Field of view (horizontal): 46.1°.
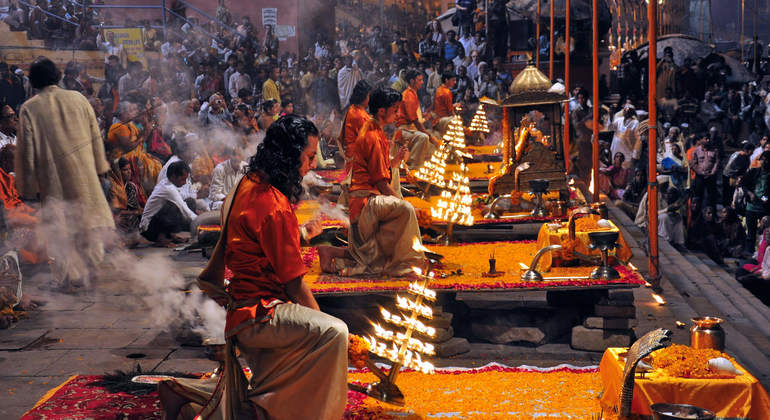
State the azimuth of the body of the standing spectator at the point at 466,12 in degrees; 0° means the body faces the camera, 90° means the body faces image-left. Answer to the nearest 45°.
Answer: approximately 0°

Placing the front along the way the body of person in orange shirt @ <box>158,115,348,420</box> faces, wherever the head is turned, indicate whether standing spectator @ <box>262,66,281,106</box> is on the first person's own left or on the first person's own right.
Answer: on the first person's own left

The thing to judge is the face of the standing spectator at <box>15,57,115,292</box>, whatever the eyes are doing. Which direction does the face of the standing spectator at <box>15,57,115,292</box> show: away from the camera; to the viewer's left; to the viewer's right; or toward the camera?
away from the camera

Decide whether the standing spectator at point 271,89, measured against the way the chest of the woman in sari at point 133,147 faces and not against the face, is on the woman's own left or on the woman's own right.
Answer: on the woman's own left

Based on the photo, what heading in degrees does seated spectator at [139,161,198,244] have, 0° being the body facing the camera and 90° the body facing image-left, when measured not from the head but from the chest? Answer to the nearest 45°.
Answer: approximately 270°

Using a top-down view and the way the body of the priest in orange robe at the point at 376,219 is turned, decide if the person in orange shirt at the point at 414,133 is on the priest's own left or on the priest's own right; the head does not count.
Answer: on the priest's own left

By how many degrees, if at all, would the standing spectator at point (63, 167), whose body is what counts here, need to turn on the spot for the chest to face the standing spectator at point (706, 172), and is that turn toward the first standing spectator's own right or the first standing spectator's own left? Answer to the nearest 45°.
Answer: approximately 90° to the first standing spectator's own right

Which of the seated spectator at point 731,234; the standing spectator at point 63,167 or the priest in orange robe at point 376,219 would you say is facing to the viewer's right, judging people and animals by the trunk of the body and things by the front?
the priest in orange robe

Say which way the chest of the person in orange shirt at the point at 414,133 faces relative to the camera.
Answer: to the viewer's right

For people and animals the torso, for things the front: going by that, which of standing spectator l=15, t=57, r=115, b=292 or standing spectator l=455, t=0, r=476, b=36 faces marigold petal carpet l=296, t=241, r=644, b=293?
standing spectator l=455, t=0, r=476, b=36

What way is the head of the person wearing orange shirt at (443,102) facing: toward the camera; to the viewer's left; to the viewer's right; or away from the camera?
to the viewer's right

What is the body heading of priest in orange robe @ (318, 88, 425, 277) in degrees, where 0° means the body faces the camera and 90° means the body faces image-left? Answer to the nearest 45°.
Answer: approximately 270°

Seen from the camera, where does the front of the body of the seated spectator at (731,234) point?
to the viewer's left
